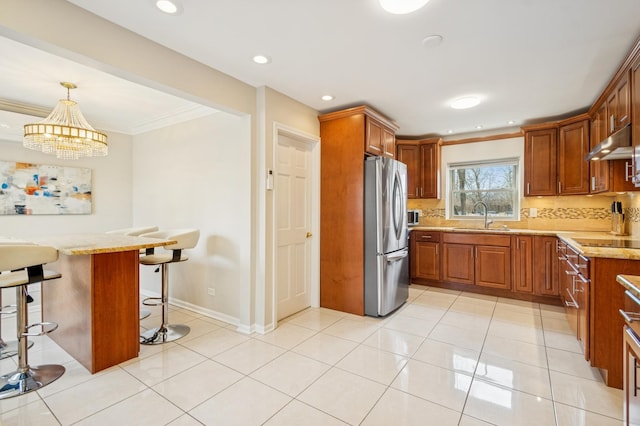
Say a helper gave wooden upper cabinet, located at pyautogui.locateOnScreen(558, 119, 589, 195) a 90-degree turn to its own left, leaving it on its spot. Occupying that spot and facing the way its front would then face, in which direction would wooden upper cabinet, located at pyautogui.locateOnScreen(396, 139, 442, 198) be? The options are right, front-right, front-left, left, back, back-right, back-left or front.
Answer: back-right

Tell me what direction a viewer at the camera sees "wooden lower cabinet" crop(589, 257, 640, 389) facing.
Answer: facing to the left of the viewer

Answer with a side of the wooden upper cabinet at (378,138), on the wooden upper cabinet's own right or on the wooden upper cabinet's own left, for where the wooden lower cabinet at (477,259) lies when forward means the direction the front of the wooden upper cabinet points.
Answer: on the wooden upper cabinet's own left

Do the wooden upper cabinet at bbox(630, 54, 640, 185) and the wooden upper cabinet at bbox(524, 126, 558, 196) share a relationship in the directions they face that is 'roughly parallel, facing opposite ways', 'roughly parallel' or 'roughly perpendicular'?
roughly perpendicular

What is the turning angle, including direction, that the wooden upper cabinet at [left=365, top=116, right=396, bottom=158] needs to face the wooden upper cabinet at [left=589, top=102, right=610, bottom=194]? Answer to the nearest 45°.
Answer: approximately 45° to its left

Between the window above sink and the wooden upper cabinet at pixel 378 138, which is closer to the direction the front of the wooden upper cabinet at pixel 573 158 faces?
the wooden upper cabinet

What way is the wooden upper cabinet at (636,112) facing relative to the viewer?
to the viewer's left

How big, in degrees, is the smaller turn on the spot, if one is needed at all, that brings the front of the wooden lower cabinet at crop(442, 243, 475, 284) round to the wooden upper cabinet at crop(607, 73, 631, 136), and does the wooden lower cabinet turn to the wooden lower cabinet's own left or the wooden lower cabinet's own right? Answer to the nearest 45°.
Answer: approximately 45° to the wooden lower cabinet's own left

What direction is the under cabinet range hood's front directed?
to the viewer's left

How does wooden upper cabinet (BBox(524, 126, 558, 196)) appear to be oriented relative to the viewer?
toward the camera

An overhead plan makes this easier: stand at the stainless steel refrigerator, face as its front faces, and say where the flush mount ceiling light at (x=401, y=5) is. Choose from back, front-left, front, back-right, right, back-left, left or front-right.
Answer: front-right

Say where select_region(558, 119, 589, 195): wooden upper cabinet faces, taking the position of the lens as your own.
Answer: facing the viewer and to the left of the viewer

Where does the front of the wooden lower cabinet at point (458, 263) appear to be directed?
toward the camera

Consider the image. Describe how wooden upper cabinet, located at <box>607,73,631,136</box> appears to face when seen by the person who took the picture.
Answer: facing to the left of the viewer

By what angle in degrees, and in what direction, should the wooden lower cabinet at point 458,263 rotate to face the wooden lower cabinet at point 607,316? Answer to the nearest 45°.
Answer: approximately 45° to its left

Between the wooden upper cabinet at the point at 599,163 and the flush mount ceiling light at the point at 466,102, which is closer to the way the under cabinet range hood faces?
the flush mount ceiling light
